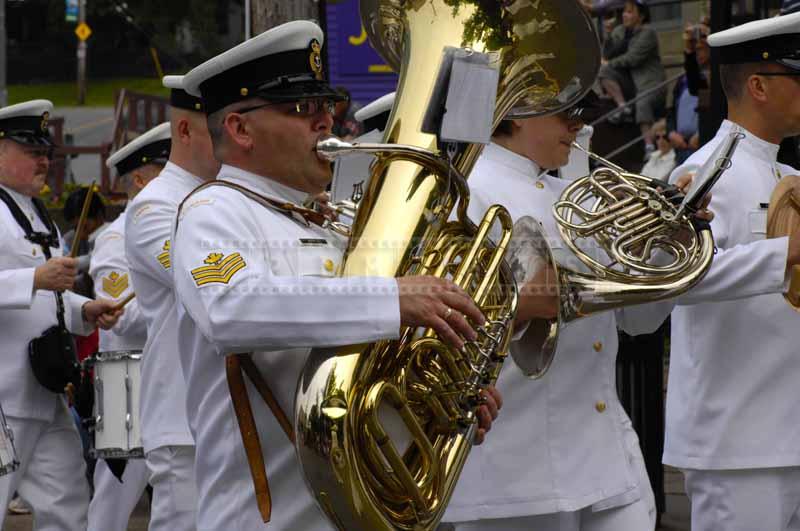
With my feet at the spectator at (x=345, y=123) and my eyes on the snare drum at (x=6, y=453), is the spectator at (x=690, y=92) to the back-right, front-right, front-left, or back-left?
back-left

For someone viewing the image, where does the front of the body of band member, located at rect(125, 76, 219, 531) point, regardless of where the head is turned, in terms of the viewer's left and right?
facing to the right of the viewer

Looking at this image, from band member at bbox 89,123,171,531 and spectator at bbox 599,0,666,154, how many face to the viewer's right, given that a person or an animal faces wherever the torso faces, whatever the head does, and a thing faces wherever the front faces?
1

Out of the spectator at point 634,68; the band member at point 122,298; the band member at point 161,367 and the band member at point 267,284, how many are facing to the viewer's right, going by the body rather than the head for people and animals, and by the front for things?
3

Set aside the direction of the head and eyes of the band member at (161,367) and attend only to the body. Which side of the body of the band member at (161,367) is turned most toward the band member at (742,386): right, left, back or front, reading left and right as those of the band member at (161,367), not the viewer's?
front

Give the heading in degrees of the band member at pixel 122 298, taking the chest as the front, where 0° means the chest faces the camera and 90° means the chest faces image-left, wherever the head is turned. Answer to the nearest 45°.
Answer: approximately 270°

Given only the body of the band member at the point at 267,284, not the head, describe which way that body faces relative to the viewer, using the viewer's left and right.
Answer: facing to the right of the viewer

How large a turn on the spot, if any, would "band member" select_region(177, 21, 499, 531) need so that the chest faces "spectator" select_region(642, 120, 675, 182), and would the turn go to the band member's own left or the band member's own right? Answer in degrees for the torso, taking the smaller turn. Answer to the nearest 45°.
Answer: approximately 90° to the band member's own left

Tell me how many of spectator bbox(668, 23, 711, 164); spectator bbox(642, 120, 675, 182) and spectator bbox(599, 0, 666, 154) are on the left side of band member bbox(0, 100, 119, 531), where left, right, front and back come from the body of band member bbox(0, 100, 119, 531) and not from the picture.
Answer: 3
